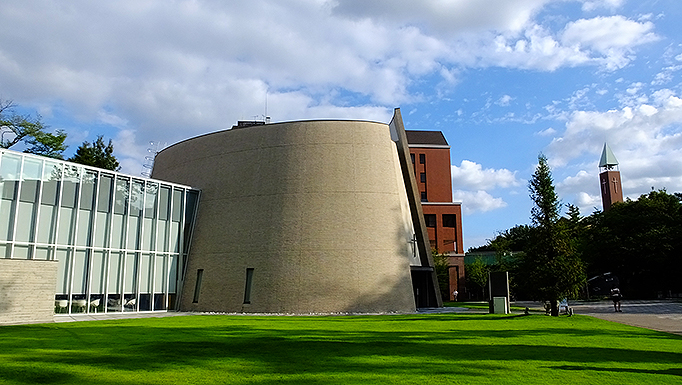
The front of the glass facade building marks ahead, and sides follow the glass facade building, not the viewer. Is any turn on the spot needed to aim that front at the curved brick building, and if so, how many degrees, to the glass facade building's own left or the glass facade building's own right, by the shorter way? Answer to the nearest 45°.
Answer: approximately 45° to the glass facade building's own left

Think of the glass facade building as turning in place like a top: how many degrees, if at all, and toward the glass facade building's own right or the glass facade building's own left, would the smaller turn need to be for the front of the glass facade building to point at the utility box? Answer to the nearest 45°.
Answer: approximately 45° to the glass facade building's own left

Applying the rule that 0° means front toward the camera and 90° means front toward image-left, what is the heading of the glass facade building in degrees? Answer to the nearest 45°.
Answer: approximately 315°
